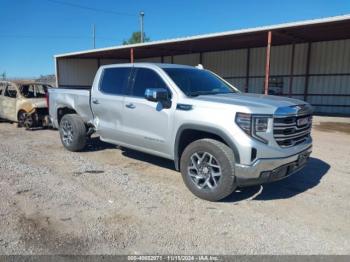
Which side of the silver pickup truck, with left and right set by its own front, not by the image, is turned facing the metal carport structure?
left

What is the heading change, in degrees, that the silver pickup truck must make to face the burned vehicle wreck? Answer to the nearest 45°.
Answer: approximately 180°

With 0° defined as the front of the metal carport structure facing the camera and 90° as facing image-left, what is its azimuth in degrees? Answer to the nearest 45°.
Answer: approximately 45°
